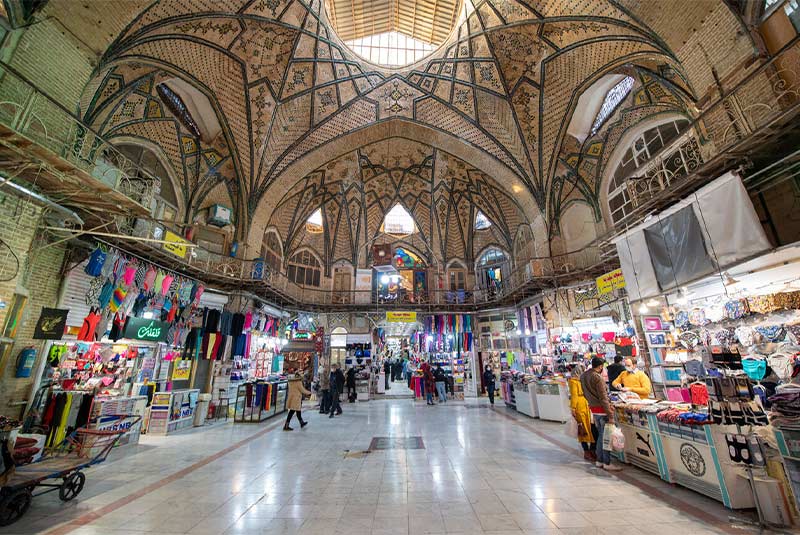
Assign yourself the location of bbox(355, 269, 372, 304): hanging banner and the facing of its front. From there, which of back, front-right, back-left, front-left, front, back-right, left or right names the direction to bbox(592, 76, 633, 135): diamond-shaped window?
front-left

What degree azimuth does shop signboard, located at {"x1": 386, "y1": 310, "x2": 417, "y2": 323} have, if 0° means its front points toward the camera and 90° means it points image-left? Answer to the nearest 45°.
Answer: approximately 0°

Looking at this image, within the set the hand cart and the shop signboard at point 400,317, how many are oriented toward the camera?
1

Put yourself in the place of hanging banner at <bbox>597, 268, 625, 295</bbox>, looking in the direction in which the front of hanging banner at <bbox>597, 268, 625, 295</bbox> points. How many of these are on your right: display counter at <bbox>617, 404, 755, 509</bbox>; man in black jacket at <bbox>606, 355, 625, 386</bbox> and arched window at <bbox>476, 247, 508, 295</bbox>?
1

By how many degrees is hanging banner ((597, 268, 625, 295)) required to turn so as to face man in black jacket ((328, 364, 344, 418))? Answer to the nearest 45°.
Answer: approximately 45° to its right

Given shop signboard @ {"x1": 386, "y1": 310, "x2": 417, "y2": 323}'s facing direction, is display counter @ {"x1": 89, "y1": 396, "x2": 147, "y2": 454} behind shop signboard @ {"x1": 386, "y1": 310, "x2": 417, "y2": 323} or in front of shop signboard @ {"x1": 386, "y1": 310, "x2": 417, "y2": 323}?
in front

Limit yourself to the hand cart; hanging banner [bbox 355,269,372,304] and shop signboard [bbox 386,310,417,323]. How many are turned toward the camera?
2

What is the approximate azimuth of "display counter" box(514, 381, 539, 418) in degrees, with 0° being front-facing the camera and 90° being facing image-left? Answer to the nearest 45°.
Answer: approximately 45°

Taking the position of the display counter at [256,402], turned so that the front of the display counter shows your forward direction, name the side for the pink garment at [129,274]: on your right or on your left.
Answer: on your right

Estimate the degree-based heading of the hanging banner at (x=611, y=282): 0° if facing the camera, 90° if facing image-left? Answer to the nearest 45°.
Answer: approximately 45°

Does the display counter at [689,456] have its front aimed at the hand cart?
yes

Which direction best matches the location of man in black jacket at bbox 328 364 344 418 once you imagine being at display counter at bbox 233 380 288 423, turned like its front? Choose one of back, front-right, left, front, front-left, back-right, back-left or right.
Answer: front-left

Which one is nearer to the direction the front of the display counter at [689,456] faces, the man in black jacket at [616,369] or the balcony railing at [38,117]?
the balcony railing

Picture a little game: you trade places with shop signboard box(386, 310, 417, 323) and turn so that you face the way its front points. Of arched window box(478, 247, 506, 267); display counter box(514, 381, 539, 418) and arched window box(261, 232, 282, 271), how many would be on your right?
1
